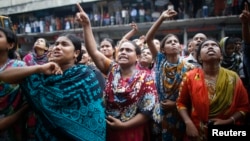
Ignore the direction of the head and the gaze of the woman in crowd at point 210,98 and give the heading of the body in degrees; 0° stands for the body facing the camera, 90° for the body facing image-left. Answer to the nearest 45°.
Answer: approximately 0°

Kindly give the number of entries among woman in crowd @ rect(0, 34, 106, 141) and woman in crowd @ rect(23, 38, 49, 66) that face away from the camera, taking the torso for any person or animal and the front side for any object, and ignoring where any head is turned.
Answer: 0

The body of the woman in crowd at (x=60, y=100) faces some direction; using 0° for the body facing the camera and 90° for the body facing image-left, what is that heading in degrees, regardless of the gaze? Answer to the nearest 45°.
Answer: approximately 45°

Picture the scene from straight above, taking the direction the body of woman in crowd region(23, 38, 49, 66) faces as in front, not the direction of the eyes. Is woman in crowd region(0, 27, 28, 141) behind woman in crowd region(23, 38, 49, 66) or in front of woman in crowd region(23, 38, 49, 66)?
in front

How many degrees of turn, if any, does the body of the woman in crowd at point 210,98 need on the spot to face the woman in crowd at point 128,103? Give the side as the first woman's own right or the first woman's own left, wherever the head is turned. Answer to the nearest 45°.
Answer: approximately 90° to the first woman's own right
